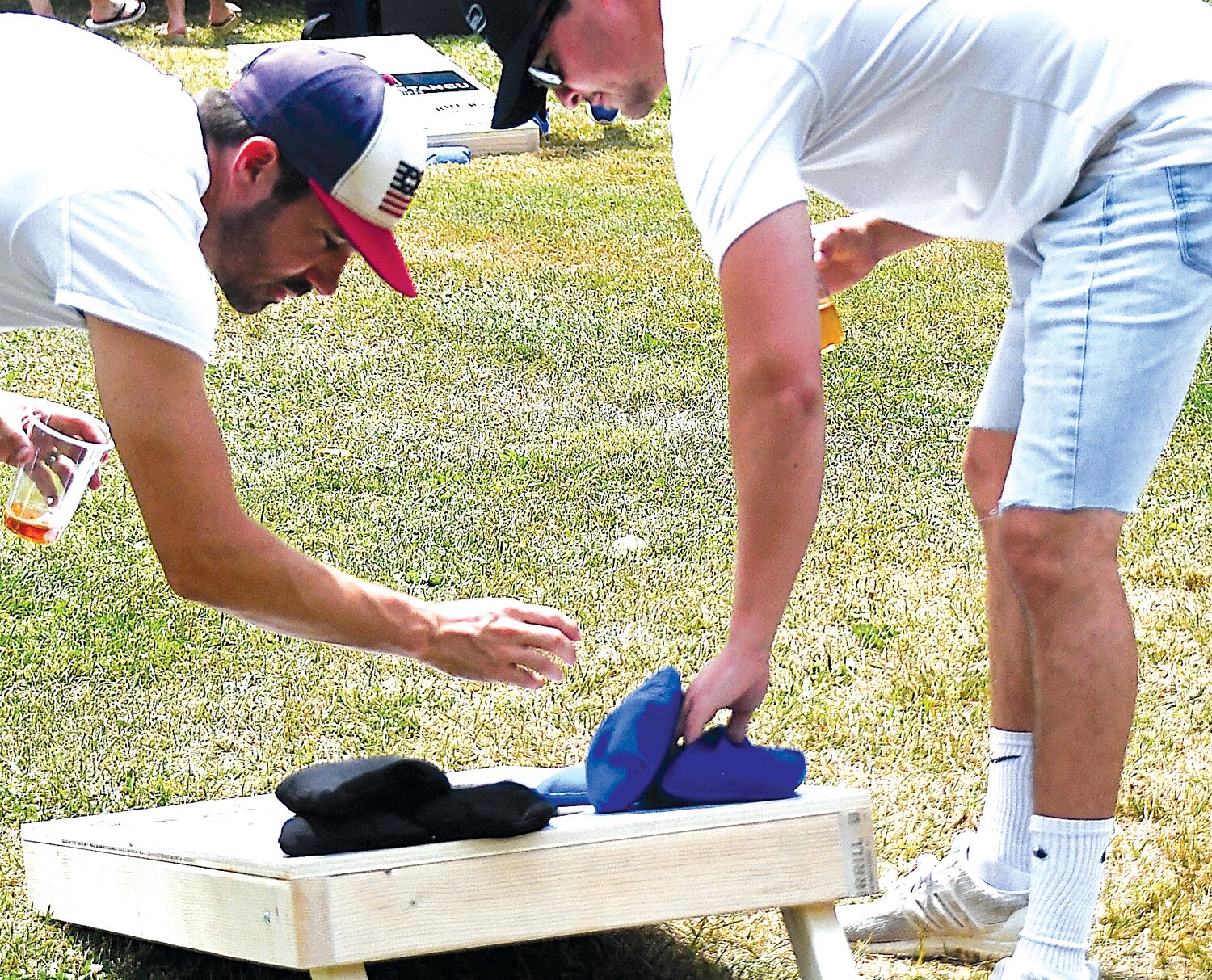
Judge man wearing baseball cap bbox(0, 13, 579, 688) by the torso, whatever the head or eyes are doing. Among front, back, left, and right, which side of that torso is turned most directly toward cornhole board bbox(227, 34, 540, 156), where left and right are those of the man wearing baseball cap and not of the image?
left

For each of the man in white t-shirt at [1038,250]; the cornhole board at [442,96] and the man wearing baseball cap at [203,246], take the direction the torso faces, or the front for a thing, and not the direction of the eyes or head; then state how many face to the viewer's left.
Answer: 1

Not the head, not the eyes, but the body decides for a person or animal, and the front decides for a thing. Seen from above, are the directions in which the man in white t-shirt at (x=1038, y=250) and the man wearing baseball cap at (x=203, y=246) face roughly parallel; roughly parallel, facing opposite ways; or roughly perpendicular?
roughly parallel, facing opposite ways

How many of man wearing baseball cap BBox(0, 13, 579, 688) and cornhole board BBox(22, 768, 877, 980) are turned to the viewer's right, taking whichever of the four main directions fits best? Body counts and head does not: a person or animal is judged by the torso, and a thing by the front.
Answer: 1

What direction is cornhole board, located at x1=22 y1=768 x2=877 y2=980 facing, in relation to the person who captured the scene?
facing away from the viewer and to the left of the viewer

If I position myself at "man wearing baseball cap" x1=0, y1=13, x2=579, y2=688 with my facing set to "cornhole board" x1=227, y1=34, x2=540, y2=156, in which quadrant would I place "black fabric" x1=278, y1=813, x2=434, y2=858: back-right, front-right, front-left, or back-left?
back-right

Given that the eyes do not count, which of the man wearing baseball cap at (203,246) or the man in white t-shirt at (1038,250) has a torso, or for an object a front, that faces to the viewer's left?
the man in white t-shirt

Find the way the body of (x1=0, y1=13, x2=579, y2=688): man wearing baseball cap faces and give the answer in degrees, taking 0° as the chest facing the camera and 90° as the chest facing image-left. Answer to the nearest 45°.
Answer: approximately 270°

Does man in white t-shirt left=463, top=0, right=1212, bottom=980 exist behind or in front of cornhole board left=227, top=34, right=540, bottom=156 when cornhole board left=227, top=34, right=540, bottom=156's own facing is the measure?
in front

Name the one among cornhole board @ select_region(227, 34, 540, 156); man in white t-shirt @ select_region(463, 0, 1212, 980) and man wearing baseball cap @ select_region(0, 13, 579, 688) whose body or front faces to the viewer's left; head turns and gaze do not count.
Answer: the man in white t-shirt

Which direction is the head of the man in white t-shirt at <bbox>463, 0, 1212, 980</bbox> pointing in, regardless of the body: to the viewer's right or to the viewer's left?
to the viewer's left

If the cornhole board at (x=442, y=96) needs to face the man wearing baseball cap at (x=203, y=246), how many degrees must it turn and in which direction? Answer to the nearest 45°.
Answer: approximately 45° to its right

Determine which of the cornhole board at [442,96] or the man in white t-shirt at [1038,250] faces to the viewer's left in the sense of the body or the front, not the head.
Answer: the man in white t-shirt

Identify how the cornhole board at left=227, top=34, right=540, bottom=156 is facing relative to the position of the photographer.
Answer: facing the viewer and to the right of the viewer

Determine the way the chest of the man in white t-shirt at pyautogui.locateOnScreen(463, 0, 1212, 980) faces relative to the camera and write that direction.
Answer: to the viewer's left

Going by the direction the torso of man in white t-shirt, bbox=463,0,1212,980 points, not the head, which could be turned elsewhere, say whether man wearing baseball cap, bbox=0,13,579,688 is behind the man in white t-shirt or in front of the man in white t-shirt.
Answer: in front
